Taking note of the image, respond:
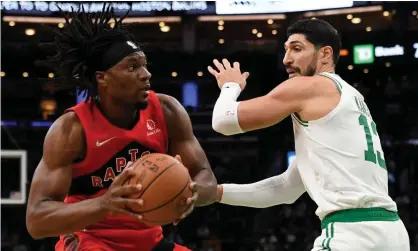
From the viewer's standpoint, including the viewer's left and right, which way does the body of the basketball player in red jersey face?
facing the viewer and to the right of the viewer

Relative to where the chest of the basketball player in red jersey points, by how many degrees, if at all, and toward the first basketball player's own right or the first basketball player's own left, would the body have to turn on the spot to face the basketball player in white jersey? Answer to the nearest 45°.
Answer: approximately 45° to the first basketball player's own left

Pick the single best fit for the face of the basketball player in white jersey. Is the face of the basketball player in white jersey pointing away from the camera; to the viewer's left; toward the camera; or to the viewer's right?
to the viewer's left
